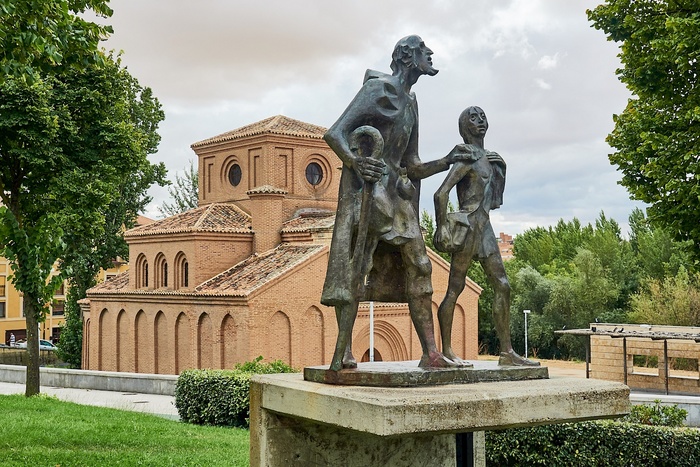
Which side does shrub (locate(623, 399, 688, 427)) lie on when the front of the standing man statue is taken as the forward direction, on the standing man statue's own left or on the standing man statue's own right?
on the standing man statue's own left

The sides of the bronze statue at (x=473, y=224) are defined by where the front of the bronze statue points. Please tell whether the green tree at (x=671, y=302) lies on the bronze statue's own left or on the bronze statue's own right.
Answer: on the bronze statue's own left

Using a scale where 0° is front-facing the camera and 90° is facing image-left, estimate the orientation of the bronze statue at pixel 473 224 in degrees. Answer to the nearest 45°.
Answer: approximately 315°
